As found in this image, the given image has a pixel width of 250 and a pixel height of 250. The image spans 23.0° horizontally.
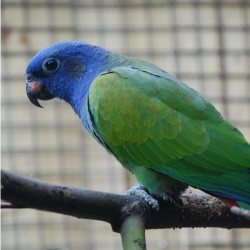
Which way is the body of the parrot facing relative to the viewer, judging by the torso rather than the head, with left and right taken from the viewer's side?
facing to the left of the viewer
